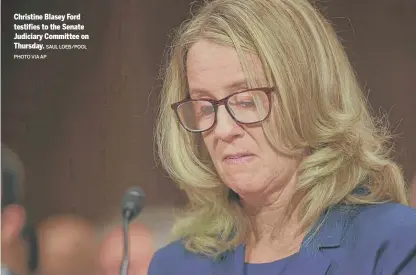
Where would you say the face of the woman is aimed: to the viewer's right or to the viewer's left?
to the viewer's left

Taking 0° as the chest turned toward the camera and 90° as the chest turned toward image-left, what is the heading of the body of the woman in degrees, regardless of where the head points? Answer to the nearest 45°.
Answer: approximately 45°
